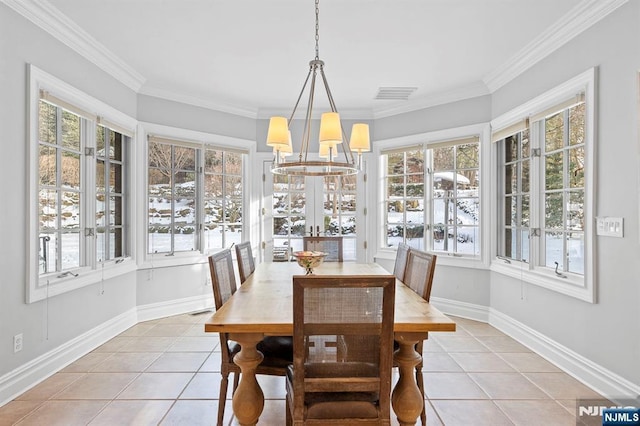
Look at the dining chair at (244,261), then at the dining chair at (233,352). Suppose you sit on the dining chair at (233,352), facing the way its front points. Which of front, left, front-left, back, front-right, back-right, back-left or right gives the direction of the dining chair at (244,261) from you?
left

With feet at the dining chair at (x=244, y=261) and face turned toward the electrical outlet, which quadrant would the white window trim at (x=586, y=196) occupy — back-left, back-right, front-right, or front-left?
back-left

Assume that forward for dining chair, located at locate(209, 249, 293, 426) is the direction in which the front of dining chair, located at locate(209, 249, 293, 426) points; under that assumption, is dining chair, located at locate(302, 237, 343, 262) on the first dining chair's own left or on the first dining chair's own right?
on the first dining chair's own left

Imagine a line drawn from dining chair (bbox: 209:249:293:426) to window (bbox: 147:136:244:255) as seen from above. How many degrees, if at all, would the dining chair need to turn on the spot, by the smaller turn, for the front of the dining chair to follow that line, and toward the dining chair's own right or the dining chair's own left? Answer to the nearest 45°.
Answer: approximately 90° to the dining chair's own left

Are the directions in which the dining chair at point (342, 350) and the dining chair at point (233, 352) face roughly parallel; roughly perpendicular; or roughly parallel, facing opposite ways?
roughly perpendicular

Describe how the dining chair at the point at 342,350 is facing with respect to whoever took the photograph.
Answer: facing away from the viewer

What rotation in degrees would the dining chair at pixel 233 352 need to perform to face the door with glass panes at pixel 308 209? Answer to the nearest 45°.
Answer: approximately 90° to its left

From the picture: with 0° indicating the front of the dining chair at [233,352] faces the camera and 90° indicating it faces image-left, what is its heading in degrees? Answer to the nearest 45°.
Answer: approximately 270°

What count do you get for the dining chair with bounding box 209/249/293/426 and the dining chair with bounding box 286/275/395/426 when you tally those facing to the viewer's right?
1

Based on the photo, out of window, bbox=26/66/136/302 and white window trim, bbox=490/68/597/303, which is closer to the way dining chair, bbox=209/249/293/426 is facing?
the white window trim

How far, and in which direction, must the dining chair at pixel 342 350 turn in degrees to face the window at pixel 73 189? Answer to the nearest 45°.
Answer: approximately 45° to its left

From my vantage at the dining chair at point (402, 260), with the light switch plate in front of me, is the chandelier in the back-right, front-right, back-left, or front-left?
back-right

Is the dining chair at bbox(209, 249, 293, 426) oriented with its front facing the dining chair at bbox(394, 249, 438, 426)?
yes
